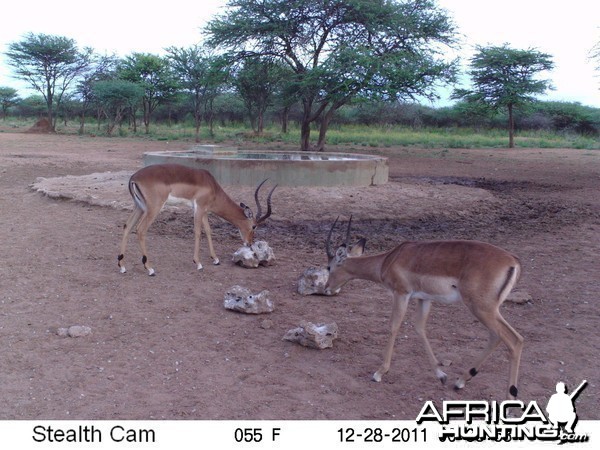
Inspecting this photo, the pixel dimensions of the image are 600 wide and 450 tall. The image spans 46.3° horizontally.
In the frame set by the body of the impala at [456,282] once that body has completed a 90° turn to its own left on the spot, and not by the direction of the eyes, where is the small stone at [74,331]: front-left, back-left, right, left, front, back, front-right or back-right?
right

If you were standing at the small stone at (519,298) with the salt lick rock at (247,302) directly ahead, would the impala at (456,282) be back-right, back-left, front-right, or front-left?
front-left

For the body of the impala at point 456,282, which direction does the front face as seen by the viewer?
to the viewer's left

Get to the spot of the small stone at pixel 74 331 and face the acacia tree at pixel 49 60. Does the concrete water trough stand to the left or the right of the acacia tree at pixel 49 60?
right

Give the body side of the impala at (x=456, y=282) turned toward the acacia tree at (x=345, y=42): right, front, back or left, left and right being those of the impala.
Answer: right

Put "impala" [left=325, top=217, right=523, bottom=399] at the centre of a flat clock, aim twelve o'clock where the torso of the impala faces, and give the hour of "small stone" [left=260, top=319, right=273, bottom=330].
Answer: The small stone is roughly at 1 o'clock from the impala.

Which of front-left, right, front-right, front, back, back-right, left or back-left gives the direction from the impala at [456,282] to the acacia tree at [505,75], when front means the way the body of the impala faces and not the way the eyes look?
right

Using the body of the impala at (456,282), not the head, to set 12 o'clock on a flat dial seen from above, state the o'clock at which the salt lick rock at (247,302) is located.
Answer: The salt lick rock is roughly at 1 o'clock from the impala.

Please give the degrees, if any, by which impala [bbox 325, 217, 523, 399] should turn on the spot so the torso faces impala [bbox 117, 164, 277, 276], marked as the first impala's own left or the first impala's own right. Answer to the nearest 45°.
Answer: approximately 45° to the first impala's own right

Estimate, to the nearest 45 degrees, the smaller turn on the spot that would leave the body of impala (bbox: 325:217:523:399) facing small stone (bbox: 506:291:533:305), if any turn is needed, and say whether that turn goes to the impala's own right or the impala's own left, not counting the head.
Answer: approximately 90° to the impala's own right

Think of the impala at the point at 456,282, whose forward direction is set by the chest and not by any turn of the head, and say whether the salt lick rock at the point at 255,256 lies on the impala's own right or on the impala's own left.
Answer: on the impala's own right

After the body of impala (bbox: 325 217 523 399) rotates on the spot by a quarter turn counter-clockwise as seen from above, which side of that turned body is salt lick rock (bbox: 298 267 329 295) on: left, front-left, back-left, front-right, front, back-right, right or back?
back-right

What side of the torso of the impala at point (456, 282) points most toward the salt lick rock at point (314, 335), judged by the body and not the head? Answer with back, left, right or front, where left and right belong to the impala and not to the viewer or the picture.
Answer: front

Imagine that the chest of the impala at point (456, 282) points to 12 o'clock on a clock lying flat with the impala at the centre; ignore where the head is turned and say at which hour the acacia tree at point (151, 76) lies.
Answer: The acacia tree is roughly at 2 o'clock from the impala.
